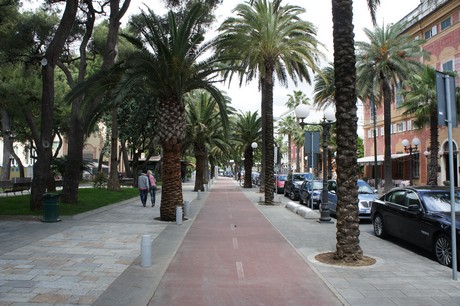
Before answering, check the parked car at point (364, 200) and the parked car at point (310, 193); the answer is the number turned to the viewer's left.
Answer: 0

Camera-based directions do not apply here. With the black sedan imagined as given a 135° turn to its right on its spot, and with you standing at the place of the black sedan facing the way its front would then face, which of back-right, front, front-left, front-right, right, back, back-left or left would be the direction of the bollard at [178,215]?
front

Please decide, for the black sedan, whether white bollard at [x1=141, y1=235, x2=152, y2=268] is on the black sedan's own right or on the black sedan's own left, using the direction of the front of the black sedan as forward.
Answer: on the black sedan's own right

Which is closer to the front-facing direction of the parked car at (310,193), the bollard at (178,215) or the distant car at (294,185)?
the bollard

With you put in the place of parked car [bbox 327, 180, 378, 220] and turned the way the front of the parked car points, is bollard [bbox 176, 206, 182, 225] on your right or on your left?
on your right

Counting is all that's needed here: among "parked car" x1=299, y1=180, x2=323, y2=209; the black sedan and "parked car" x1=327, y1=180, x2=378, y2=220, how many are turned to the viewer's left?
0

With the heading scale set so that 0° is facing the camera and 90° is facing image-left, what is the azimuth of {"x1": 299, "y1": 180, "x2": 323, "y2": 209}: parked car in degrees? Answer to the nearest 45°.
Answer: approximately 315°

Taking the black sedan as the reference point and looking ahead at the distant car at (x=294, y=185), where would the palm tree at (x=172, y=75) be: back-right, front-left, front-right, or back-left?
front-left

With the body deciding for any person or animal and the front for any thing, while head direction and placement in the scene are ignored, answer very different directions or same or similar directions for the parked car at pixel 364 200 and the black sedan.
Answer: same or similar directions

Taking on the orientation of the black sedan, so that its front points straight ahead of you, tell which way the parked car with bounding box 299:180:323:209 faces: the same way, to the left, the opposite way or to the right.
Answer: the same way

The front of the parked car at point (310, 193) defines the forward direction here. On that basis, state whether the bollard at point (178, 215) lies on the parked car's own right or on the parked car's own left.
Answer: on the parked car's own right

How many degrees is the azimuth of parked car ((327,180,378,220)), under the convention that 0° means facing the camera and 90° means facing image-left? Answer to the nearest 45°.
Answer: approximately 315°
